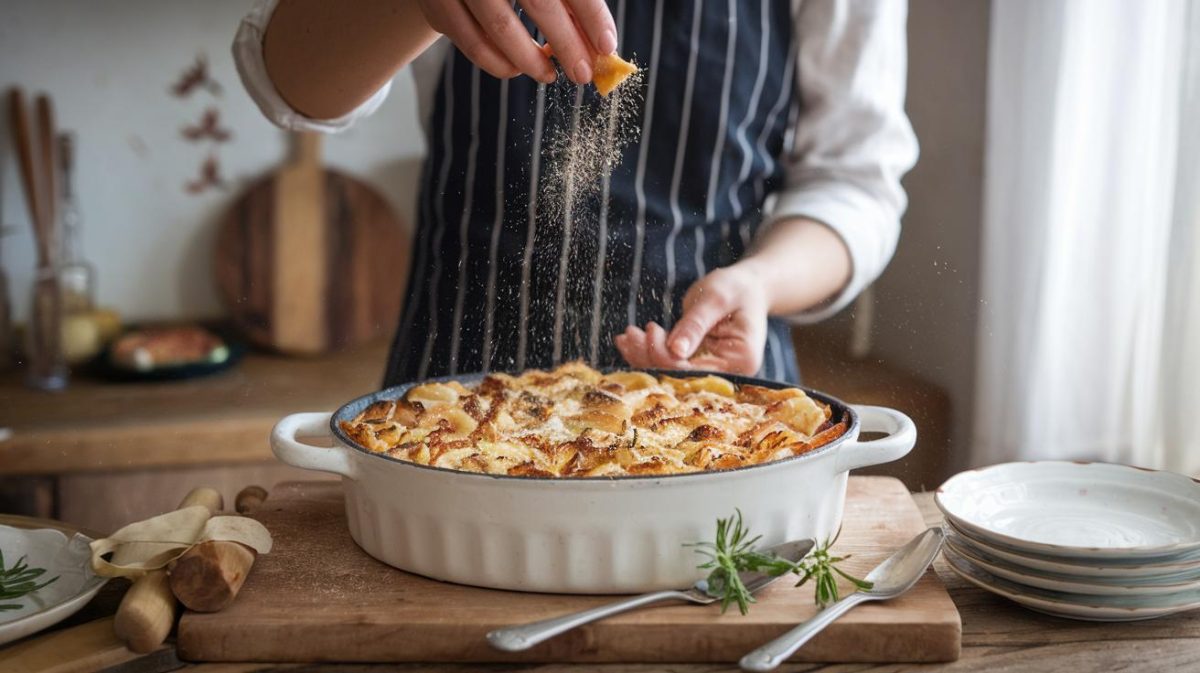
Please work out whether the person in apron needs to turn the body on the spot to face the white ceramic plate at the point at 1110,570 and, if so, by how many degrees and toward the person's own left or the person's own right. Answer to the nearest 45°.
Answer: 0° — they already face it

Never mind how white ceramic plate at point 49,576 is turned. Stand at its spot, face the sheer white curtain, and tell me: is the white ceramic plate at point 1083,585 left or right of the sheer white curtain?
right

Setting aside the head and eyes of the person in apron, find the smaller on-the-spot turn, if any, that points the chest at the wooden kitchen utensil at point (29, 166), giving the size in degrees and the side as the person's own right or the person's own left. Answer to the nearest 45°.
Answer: approximately 135° to the person's own right

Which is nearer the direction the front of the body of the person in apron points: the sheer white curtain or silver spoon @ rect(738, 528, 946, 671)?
the silver spoon

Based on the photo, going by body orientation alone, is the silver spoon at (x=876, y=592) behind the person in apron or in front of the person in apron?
in front

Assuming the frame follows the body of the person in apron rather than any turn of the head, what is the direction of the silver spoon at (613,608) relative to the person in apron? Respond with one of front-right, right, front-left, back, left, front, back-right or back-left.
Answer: front

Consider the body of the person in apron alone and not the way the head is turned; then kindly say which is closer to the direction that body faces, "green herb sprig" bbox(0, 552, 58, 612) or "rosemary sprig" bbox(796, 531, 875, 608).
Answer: the rosemary sprig

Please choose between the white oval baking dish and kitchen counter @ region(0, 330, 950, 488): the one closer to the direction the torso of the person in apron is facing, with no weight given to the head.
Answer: the white oval baking dish

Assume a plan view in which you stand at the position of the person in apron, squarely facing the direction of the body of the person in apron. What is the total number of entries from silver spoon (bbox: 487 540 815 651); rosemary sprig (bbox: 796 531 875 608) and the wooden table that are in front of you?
3

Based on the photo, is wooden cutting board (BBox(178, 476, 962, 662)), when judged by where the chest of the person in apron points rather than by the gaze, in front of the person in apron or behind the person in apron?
in front

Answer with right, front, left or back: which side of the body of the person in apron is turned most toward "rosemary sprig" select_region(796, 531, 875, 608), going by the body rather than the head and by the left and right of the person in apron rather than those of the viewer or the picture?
front

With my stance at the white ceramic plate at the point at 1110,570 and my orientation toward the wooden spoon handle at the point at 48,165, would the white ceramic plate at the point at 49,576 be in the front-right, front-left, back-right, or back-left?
front-left

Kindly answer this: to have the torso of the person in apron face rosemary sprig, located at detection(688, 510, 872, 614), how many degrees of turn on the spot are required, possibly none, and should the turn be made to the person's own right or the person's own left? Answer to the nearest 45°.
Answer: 0° — they already face it

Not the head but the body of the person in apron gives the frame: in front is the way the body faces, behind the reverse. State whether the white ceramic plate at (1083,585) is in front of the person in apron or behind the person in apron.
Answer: in front

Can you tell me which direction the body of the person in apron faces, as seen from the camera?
toward the camera

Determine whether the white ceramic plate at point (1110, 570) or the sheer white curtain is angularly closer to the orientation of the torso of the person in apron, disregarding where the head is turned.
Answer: the white ceramic plate
